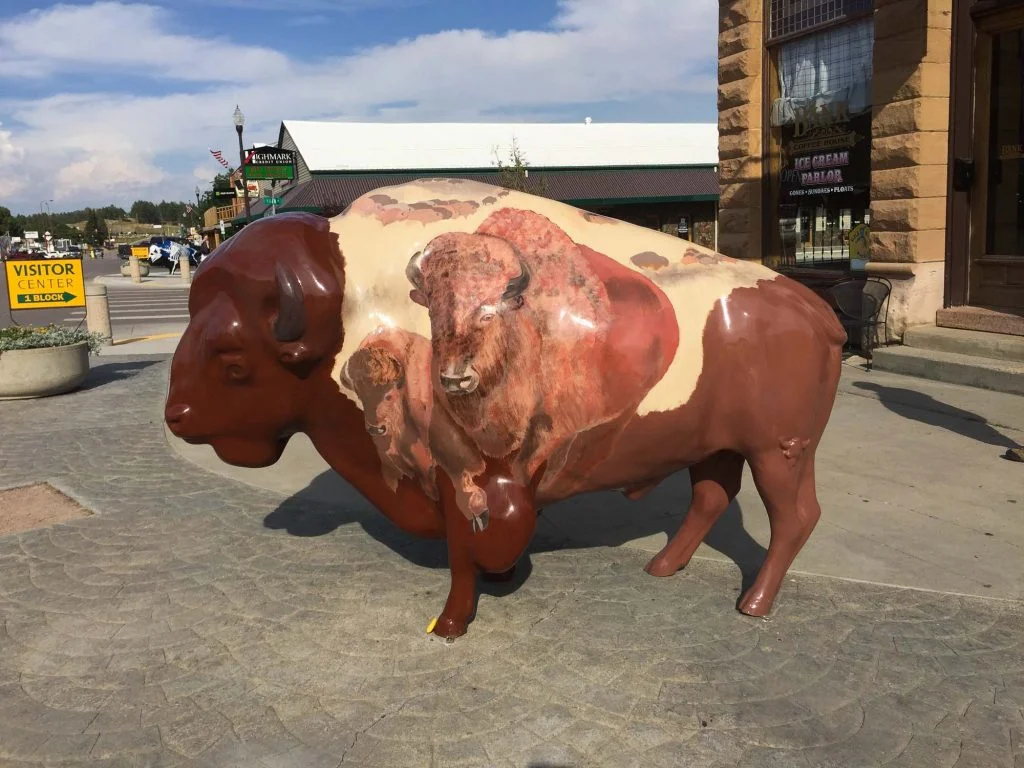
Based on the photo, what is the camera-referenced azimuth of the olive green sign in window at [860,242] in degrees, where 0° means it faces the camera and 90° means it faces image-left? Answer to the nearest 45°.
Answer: approximately 0°

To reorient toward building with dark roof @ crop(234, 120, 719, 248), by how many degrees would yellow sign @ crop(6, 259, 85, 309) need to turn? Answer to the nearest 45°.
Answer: approximately 135° to its left

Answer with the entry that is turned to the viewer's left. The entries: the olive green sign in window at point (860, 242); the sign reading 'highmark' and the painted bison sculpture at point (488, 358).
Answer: the painted bison sculpture

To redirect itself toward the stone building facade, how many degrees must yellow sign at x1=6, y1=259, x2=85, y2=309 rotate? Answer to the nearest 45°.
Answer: approximately 45° to its left

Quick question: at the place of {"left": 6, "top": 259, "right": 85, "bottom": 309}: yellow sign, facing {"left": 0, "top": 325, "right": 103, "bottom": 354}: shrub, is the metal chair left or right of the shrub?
left

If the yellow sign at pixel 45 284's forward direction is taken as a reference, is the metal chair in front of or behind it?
in front

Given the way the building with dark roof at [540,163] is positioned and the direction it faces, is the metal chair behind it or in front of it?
in front

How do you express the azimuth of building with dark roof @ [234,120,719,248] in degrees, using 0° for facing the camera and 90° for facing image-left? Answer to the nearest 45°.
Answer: approximately 0°

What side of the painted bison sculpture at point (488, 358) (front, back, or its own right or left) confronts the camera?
left

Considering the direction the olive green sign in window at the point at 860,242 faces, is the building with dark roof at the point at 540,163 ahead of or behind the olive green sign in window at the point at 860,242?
behind
